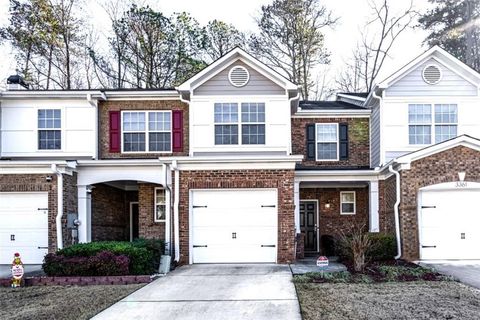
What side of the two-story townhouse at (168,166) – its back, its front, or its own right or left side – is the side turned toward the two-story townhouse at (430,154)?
left

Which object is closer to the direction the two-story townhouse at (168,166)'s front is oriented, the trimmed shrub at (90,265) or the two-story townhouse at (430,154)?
the trimmed shrub

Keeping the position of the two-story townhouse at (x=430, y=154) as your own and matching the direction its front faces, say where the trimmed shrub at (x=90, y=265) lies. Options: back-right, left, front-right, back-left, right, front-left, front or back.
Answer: front-right

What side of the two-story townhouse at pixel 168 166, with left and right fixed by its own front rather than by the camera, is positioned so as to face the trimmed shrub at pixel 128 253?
front

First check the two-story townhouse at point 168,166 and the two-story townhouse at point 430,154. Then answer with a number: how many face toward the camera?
2

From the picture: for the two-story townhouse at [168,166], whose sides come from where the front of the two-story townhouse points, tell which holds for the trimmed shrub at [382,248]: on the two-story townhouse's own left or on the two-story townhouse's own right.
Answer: on the two-story townhouse's own left

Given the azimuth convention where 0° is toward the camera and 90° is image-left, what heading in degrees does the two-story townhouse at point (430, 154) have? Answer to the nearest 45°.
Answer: approximately 0°

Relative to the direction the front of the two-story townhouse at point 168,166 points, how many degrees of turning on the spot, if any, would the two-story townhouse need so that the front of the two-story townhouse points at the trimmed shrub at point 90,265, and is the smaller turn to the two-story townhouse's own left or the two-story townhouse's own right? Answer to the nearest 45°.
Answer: approximately 45° to the two-story townhouse's own right

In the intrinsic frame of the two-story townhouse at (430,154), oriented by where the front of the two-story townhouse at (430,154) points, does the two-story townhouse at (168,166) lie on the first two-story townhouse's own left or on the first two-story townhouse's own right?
on the first two-story townhouse's own right

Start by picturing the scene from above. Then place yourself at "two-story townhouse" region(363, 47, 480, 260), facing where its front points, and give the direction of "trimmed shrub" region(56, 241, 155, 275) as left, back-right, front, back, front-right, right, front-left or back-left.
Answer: front-right

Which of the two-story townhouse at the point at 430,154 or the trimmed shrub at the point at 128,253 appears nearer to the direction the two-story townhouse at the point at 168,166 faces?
the trimmed shrub
